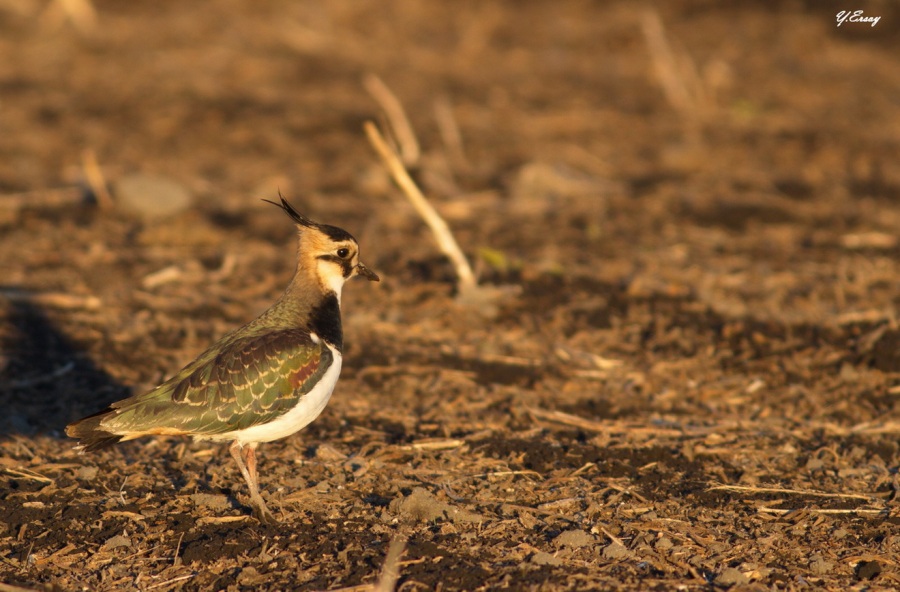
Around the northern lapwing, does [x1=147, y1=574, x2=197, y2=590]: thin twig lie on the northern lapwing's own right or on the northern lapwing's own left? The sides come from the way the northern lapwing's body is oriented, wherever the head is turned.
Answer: on the northern lapwing's own right

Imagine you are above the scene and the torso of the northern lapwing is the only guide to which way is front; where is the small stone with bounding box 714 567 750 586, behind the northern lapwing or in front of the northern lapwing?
in front

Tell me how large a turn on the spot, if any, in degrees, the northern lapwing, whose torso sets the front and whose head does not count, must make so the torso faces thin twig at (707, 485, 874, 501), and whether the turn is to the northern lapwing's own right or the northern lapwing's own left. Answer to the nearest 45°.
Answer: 0° — it already faces it

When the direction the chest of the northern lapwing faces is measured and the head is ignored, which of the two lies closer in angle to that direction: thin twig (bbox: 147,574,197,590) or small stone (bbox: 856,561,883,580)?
the small stone

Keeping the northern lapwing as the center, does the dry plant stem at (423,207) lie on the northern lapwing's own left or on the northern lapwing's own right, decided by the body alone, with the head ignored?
on the northern lapwing's own left

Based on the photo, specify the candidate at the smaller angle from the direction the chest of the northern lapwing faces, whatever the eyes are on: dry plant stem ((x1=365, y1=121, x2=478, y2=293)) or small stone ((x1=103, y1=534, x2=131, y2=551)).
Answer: the dry plant stem

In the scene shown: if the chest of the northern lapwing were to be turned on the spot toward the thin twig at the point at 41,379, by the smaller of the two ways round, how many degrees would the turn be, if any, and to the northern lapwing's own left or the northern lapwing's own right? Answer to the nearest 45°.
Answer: approximately 135° to the northern lapwing's own left

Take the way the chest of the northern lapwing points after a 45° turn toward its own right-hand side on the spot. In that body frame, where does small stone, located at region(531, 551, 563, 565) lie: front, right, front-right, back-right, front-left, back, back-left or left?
front

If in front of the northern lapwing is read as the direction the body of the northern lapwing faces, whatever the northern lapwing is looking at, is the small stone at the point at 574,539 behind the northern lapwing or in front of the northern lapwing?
in front

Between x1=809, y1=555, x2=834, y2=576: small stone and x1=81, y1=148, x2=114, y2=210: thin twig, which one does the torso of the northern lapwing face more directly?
the small stone

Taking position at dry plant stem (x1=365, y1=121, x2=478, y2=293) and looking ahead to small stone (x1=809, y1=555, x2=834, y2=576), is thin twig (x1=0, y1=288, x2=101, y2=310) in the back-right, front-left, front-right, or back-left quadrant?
back-right

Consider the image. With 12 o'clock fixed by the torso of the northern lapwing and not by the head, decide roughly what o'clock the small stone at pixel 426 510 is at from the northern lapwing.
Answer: The small stone is roughly at 1 o'clock from the northern lapwing.

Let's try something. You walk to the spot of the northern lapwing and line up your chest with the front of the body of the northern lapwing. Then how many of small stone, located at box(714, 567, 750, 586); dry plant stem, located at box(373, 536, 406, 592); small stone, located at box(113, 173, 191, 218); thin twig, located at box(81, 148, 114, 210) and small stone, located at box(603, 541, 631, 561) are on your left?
2

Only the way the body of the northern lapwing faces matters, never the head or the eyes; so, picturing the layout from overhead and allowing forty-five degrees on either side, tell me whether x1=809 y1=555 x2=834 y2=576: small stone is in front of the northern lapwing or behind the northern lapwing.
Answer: in front

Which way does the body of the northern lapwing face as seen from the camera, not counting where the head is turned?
to the viewer's right
